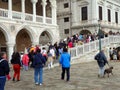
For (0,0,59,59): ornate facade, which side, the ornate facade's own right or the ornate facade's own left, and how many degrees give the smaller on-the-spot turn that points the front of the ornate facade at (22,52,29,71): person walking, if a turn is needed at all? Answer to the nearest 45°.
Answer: approximately 45° to the ornate facade's own right

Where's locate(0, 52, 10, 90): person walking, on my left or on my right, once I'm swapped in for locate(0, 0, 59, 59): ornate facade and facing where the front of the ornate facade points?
on my right

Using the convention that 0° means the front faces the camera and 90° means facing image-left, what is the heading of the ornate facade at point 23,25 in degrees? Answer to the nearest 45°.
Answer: approximately 315°
